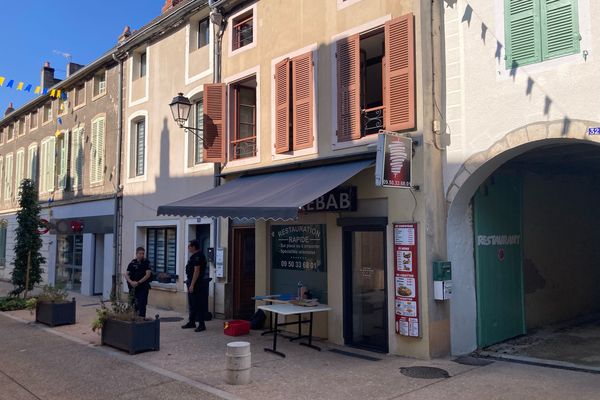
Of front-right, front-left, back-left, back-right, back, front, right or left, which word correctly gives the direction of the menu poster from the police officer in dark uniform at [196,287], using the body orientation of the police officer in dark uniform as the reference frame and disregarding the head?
back-left

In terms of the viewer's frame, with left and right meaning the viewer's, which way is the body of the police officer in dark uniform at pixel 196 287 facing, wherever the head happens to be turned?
facing to the left of the viewer

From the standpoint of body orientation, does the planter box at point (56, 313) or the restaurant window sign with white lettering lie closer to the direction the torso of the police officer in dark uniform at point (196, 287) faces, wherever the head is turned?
the planter box

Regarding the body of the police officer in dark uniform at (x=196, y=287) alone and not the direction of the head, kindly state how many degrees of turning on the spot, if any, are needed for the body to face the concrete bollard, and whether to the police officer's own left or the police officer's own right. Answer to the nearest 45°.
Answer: approximately 90° to the police officer's own left

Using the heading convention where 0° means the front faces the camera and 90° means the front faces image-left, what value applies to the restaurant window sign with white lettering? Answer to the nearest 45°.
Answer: approximately 45°

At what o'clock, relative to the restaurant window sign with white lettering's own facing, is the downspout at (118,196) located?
The downspout is roughly at 3 o'clock from the restaurant window sign with white lettering.

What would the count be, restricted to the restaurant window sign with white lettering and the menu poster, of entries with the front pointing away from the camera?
0

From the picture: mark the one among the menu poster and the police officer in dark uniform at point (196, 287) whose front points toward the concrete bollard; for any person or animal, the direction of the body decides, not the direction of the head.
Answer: the menu poster

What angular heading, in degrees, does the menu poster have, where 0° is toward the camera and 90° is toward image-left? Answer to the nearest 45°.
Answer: approximately 45°

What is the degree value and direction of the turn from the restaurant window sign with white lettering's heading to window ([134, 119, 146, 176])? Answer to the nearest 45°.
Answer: approximately 90° to its right

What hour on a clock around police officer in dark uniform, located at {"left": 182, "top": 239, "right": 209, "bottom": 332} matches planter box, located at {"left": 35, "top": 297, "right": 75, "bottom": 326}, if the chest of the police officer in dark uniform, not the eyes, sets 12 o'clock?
The planter box is roughly at 1 o'clock from the police officer in dark uniform.

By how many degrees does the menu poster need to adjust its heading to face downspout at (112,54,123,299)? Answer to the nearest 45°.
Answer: approximately 90° to its right
